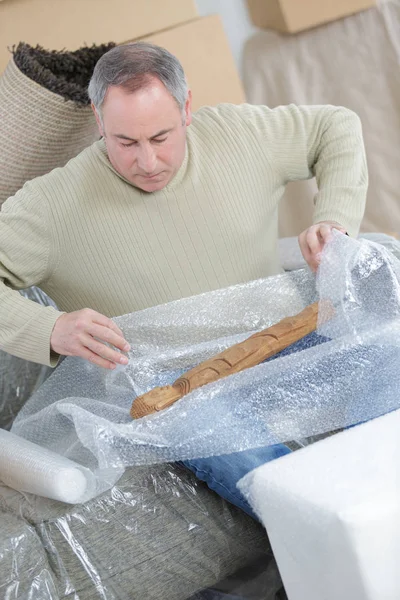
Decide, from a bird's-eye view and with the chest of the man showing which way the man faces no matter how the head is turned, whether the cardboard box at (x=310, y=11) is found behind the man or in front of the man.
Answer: behind

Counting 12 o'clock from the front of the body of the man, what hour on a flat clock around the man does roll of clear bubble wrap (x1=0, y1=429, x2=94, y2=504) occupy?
The roll of clear bubble wrap is roughly at 1 o'clock from the man.

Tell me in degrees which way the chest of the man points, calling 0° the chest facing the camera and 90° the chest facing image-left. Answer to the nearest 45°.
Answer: approximately 0°

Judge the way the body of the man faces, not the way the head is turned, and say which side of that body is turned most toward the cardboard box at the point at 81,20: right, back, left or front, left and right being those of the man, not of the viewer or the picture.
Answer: back
